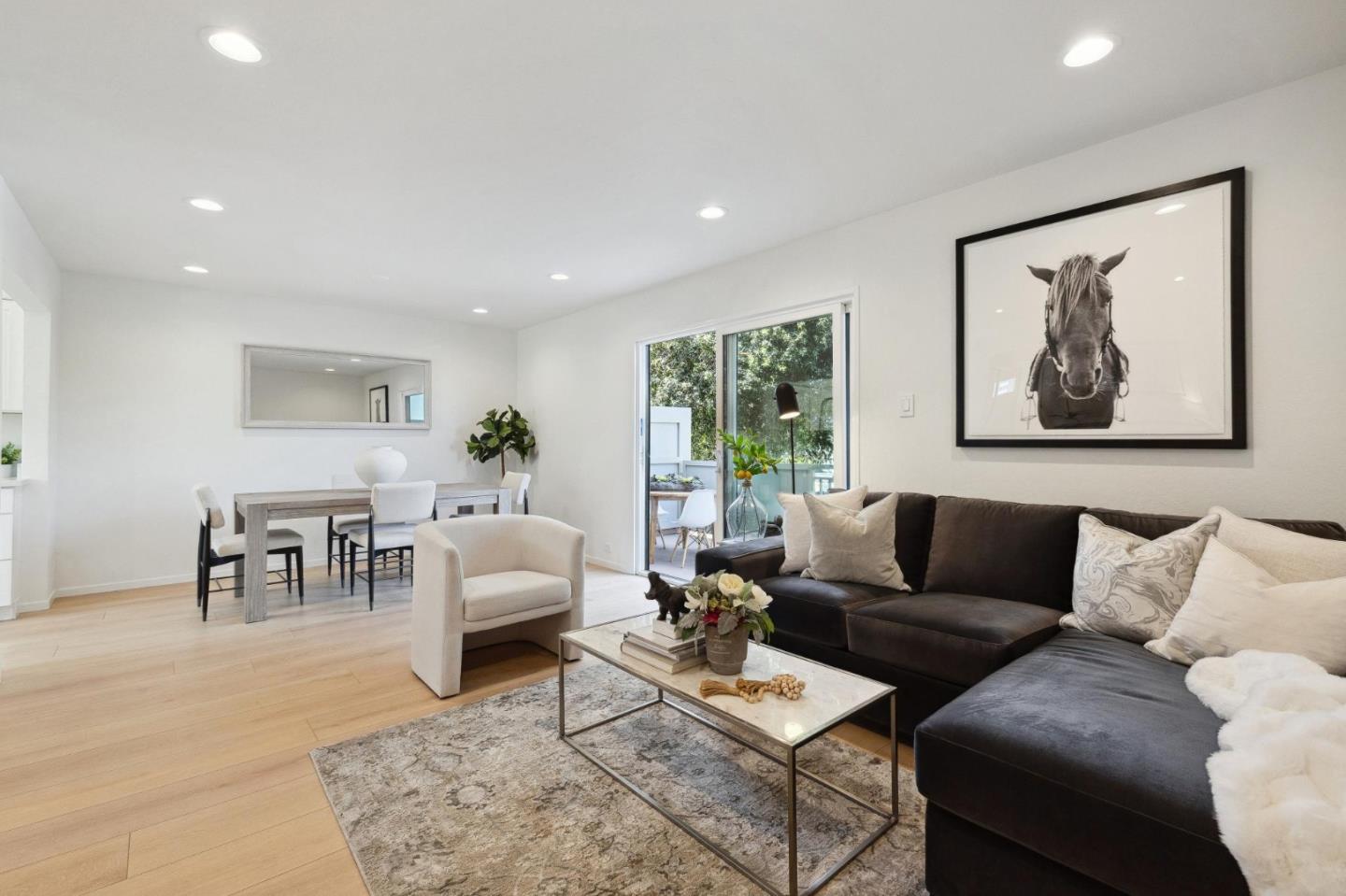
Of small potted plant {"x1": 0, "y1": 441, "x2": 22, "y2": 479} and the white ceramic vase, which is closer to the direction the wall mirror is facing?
the white ceramic vase

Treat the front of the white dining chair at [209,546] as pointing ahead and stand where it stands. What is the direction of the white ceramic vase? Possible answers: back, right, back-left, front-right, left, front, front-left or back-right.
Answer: front

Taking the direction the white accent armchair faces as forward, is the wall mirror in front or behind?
behind

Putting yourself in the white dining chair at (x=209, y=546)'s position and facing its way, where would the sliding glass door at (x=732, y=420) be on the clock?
The sliding glass door is roughly at 1 o'clock from the white dining chair.

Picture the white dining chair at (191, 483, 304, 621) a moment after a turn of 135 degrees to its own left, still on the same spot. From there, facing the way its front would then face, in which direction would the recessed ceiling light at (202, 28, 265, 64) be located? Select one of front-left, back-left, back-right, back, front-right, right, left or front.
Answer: back-left

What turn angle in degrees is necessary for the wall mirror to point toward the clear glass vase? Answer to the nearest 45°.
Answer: approximately 45° to its left

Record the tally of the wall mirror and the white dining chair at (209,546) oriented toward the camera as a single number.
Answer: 1

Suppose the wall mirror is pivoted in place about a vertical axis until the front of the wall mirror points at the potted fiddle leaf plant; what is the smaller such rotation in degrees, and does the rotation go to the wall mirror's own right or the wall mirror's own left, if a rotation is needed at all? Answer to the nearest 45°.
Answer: approximately 90° to the wall mirror's own left

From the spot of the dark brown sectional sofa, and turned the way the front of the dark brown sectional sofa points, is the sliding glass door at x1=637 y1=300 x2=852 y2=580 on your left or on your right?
on your right

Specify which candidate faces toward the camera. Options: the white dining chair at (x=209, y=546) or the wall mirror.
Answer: the wall mirror

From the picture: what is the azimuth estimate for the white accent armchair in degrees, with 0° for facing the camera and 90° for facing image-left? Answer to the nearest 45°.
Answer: approximately 315°

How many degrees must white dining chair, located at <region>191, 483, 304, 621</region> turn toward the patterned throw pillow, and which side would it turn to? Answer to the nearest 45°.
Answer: approximately 45° to its right

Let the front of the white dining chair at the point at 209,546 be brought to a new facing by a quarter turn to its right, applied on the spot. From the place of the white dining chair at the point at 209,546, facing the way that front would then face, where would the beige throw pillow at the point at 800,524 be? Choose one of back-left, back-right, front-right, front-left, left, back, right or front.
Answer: front-left

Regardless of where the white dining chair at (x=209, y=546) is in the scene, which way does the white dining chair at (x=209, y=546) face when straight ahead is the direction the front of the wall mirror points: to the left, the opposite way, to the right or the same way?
to the left

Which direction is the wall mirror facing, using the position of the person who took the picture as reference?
facing the viewer

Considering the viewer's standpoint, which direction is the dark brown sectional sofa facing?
facing the viewer and to the left of the viewer

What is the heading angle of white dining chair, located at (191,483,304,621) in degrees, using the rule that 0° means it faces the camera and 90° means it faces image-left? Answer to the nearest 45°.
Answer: approximately 270°

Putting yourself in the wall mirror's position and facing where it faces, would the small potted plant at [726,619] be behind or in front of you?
in front
